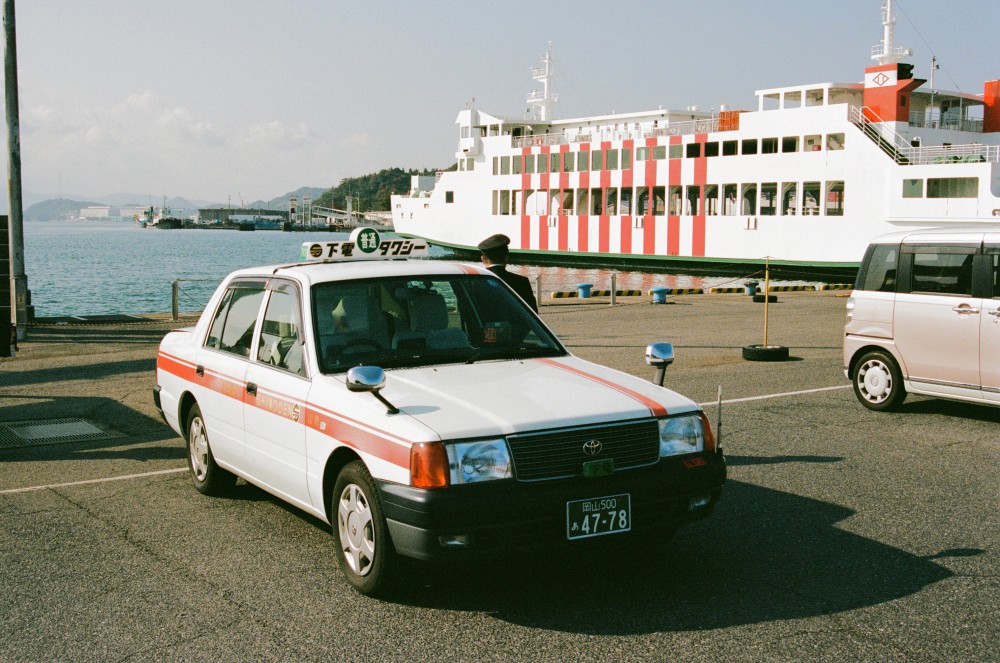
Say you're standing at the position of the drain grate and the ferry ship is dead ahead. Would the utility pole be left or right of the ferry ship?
left

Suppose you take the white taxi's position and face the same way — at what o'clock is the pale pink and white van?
The pale pink and white van is roughly at 9 o'clock from the white taxi.

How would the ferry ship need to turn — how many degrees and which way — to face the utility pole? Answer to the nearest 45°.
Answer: approximately 90° to its left

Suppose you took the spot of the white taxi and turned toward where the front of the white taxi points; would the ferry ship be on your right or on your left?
on your left

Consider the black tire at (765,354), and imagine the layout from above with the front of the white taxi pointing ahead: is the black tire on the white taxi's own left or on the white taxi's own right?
on the white taxi's own left

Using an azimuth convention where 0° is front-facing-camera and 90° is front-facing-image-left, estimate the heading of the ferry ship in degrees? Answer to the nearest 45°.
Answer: approximately 135°

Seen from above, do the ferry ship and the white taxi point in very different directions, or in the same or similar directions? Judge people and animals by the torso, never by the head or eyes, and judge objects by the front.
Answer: very different directions

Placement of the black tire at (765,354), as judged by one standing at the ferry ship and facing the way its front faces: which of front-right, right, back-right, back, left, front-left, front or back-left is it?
back-left

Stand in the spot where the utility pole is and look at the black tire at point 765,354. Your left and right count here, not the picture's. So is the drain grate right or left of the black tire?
right

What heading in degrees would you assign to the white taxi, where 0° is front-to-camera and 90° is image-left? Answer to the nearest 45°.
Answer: approximately 315°

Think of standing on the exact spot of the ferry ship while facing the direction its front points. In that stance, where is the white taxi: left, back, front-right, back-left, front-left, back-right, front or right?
back-left
